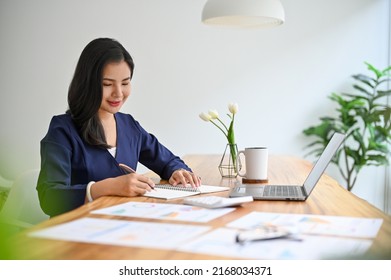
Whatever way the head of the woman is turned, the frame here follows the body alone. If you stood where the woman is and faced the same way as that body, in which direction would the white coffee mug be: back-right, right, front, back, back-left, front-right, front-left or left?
front-left

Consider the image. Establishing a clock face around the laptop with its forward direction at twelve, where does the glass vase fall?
The glass vase is roughly at 2 o'clock from the laptop.

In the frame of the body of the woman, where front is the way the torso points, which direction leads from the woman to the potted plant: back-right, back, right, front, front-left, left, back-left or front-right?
left

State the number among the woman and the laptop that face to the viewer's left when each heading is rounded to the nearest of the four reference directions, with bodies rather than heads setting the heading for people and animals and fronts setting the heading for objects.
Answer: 1

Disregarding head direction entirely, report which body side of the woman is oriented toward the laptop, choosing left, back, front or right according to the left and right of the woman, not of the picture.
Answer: front

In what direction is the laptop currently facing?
to the viewer's left

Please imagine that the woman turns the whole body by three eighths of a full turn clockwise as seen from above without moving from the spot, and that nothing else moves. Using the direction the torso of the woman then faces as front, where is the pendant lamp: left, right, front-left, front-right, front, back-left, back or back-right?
back-right

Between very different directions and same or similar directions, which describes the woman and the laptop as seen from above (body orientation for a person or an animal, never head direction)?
very different directions

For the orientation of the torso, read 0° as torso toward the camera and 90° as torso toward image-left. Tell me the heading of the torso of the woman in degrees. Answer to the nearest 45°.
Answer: approximately 315°

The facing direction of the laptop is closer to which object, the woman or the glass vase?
the woman

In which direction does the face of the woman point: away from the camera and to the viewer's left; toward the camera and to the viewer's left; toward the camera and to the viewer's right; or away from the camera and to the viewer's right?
toward the camera and to the viewer's right
